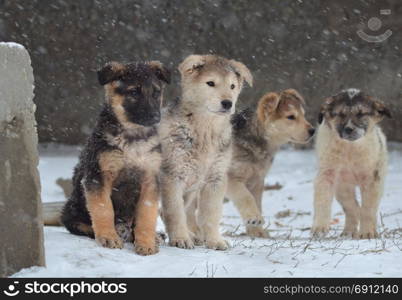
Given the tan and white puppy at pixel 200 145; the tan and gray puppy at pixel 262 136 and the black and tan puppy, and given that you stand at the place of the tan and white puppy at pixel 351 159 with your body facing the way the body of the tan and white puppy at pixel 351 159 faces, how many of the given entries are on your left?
0

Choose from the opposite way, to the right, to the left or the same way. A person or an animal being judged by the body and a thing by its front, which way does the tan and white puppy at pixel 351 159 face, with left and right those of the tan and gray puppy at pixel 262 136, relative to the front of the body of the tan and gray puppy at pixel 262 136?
to the right

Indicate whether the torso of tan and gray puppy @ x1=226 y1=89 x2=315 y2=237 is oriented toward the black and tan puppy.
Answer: no

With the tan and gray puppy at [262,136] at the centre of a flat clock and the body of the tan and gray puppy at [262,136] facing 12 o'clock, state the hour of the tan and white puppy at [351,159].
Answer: the tan and white puppy at [351,159] is roughly at 12 o'clock from the tan and gray puppy at [262,136].

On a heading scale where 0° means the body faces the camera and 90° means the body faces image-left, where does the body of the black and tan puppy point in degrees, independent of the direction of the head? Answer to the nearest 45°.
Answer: approximately 315°

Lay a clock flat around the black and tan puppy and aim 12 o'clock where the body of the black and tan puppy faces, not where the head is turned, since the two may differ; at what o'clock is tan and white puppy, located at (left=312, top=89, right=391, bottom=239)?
The tan and white puppy is roughly at 9 o'clock from the black and tan puppy.

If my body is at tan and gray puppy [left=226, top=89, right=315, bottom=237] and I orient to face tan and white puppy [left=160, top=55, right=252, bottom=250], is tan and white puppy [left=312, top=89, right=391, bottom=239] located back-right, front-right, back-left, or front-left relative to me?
back-left

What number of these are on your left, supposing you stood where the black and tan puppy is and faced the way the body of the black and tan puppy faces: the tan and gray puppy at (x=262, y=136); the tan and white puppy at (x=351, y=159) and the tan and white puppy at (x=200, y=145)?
3

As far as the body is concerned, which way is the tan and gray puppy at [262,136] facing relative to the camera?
to the viewer's right

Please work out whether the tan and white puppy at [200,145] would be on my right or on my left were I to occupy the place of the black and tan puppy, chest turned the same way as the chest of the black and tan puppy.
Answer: on my left

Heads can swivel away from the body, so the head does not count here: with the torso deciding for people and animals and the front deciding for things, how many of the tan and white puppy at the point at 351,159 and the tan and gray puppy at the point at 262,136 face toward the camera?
1

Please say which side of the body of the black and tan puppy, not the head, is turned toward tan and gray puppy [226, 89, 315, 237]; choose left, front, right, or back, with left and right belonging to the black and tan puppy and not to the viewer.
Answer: left

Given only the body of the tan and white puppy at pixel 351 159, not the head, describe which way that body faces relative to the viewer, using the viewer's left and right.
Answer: facing the viewer

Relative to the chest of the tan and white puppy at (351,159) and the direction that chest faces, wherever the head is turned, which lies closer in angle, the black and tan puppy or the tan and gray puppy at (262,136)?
the black and tan puppy

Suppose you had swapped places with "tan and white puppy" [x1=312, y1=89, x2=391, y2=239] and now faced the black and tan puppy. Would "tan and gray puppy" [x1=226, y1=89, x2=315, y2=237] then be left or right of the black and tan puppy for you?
right
